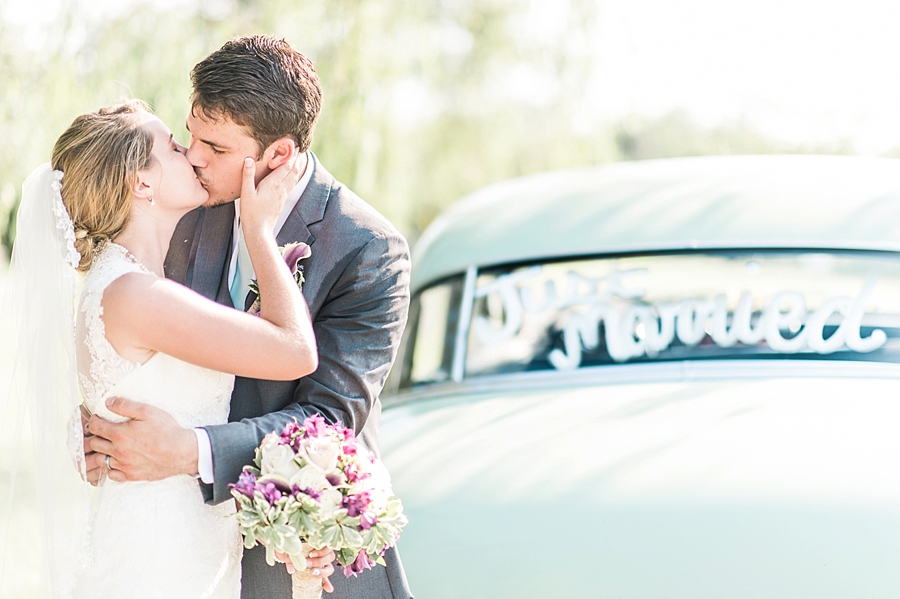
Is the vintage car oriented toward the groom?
no

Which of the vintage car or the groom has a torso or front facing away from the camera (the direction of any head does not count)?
the vintage car

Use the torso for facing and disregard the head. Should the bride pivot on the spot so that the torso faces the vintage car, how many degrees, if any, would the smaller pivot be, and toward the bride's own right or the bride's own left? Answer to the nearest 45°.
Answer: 0° — they already face it

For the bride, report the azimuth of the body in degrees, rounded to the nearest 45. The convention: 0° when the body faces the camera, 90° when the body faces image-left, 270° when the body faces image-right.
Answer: approximately 270°

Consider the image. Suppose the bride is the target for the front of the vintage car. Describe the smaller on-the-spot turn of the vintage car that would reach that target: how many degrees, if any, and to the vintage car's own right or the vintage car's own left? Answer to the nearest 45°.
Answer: approximately 135° to the vintage car's own left

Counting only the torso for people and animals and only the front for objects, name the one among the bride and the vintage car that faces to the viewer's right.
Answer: the bride

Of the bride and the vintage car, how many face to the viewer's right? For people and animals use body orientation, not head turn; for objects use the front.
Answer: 1

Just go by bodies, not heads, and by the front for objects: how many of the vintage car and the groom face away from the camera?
1

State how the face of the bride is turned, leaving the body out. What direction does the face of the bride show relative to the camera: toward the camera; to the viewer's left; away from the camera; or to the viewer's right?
to the viewer's right

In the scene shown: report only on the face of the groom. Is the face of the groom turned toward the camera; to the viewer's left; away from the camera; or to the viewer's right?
to the viewer's left

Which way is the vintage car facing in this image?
away from the camera

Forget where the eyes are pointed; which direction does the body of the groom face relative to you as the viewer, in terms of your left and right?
facing the viewer and to the left of the viewer

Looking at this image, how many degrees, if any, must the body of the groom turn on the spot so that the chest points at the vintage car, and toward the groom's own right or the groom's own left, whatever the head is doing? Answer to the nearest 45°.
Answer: approximately 180°
